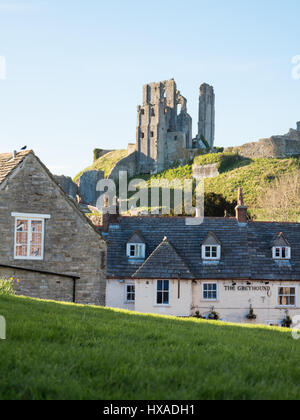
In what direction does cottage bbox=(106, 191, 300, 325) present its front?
toward the camera

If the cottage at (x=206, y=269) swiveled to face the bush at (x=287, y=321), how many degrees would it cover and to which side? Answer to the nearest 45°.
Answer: approximately 90° to its left

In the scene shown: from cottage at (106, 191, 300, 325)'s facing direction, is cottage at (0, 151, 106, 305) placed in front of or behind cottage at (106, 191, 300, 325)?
in front
